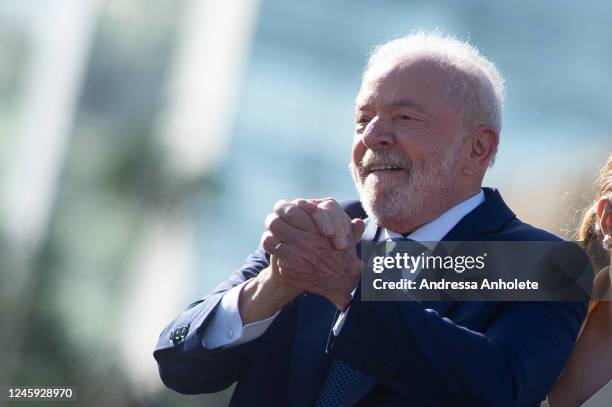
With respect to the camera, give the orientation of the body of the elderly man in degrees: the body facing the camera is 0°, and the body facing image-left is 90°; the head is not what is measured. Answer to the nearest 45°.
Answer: approximately 45°
